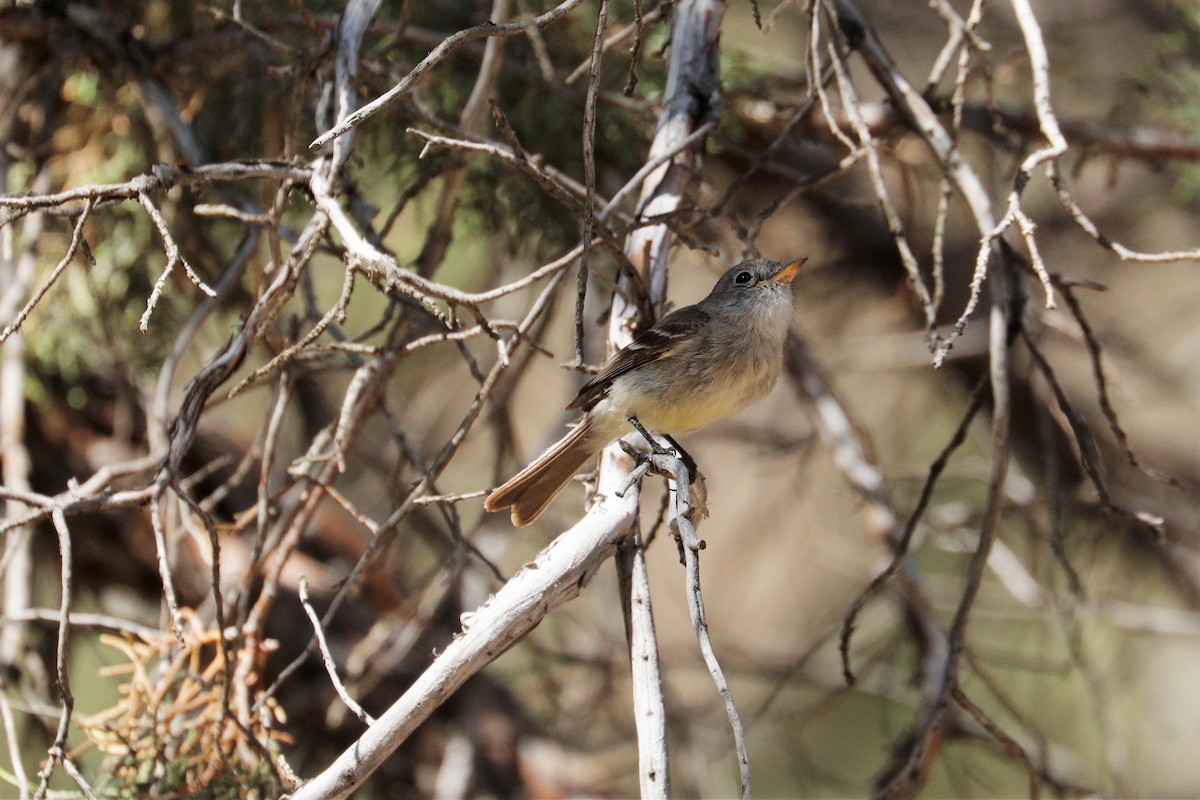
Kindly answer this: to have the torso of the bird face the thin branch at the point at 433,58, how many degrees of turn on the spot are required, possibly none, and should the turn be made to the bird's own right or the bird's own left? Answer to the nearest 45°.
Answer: approximately 180°

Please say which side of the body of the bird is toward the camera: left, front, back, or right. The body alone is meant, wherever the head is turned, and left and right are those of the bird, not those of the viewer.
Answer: right

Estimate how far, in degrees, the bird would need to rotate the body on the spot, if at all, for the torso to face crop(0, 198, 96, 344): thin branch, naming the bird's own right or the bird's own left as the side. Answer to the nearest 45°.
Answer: approximately 135° to the bird's own right
